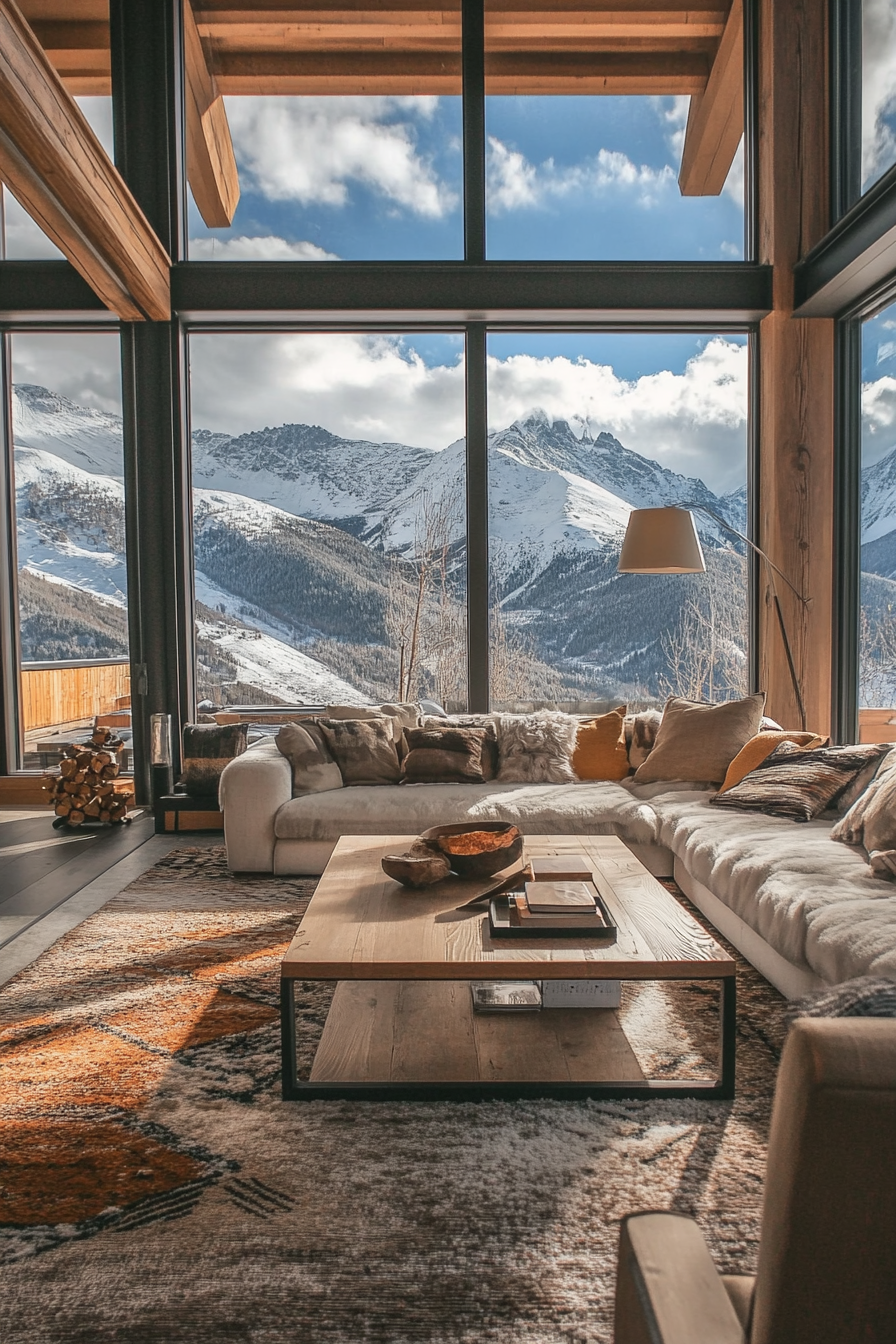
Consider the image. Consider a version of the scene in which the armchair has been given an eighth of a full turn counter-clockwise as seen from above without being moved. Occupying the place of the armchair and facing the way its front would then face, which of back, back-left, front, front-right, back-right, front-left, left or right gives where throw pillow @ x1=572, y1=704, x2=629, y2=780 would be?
right

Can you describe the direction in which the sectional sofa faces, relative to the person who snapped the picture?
facing the viewer and to the left of the viewer

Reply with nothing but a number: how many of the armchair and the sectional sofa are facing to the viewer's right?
0

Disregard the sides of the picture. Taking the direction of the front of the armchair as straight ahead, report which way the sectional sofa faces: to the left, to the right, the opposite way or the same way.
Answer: to the left

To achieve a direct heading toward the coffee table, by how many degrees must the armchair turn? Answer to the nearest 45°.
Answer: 0° — it already faces it

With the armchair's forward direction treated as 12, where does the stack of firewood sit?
The stack of firewood is roughly at 12 o'clock from the armchair.

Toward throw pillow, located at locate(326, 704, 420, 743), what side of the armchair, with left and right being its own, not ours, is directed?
front

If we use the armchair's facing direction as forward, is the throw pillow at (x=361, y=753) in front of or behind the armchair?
in front

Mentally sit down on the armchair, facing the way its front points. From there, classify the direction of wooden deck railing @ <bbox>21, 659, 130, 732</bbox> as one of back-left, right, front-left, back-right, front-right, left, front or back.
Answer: front

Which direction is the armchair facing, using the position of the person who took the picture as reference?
facing away from the viewer and to the left of the viewer

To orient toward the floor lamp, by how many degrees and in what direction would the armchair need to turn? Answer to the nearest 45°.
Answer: approximately 45° to its right

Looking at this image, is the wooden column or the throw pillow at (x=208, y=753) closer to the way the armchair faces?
the throw pillow

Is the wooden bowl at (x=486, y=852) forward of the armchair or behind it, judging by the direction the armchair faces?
forward
